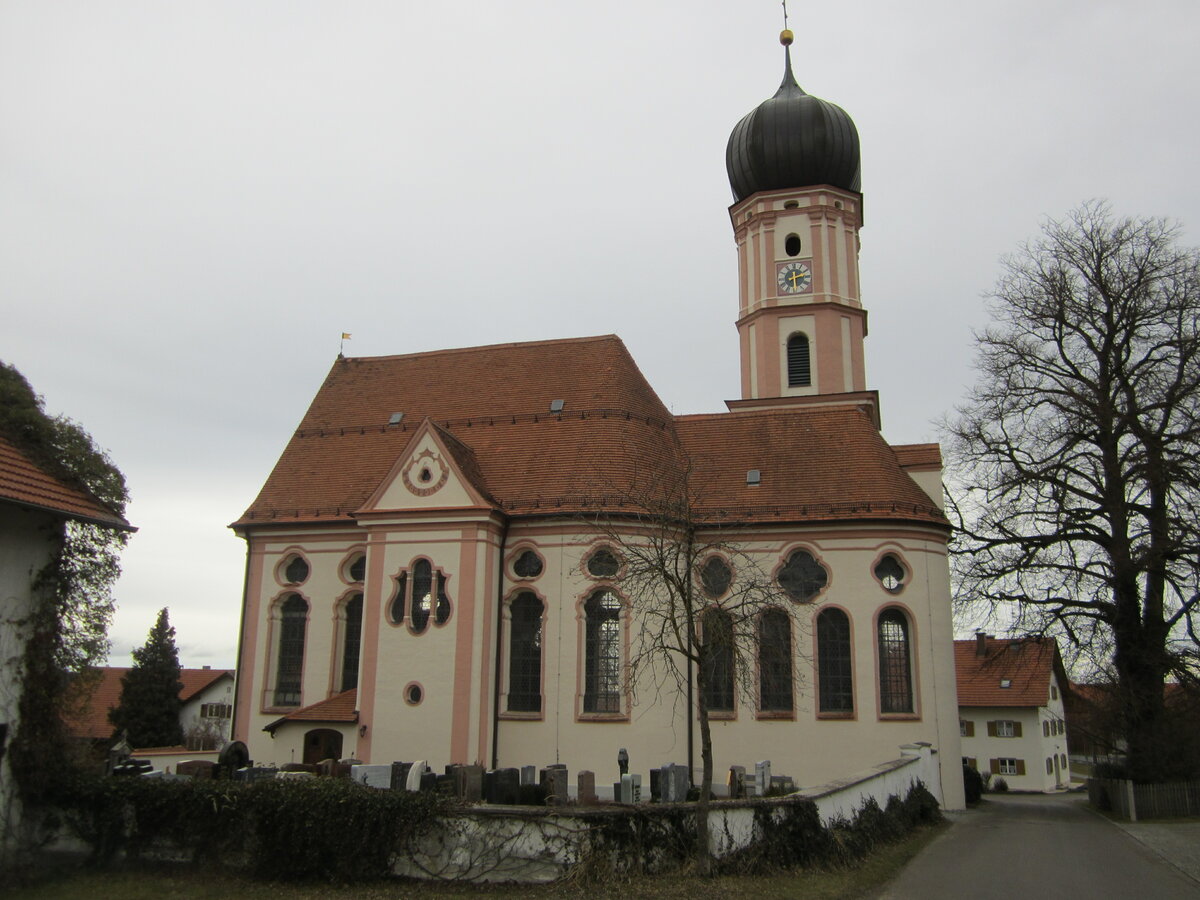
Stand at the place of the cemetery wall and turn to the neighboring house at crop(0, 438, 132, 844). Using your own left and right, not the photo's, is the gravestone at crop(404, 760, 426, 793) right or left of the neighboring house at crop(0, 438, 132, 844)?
right

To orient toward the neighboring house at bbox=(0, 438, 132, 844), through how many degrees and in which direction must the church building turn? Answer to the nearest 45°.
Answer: approximately 45° to its left

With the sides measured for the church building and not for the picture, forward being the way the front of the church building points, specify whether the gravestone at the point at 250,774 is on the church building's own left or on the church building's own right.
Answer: on the church building's own left

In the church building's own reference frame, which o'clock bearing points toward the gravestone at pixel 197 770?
The gravestone is roughly at 11 o'clock from the church building.

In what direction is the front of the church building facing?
to the viewer's left

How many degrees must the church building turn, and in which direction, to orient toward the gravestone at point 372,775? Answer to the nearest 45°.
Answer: approximately 45° to its left

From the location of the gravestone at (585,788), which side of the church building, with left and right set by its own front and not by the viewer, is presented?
left

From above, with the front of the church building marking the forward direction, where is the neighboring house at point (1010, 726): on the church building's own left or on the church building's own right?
on the church building's own right

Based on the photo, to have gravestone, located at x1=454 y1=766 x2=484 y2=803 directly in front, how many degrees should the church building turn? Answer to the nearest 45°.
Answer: approximately 90° to its left

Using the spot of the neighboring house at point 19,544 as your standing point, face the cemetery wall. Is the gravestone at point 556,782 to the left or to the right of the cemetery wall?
left

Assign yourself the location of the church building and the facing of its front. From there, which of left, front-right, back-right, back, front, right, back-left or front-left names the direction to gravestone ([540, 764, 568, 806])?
left

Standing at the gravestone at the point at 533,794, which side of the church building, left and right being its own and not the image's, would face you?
left

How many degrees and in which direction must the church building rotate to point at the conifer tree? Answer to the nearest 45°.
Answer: approximately 45° to its right

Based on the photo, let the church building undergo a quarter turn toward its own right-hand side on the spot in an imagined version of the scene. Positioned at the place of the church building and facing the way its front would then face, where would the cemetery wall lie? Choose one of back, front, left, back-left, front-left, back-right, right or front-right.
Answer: back

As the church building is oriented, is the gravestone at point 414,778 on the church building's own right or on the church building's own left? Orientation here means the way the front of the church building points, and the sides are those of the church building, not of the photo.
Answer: on the church building's own left
